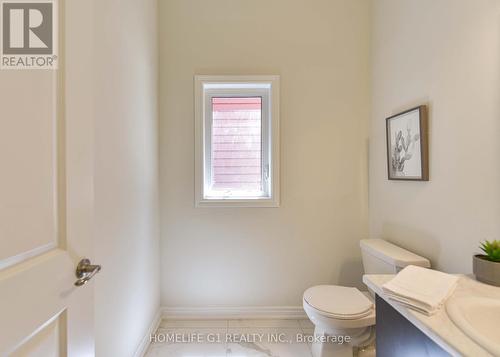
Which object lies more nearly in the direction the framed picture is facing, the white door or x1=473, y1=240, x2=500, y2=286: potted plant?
the white door

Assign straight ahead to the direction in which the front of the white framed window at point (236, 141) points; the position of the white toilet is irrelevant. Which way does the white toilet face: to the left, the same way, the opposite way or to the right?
to the right

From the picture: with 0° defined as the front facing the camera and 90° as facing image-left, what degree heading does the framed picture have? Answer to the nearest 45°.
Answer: approximately 45°

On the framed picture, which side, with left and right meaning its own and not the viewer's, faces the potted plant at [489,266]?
left

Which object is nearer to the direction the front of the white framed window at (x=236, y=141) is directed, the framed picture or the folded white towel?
the folded white towel

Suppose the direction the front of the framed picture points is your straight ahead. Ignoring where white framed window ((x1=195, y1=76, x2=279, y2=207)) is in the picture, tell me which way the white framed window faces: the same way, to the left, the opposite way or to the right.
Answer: to the left

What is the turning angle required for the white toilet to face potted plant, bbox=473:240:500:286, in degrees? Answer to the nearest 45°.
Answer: approximately 90° to its left

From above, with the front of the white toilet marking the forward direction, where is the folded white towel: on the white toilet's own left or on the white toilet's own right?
on the white toilet's own left

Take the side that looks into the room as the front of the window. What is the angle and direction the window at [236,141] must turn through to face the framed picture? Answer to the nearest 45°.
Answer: approximately 45° to its left

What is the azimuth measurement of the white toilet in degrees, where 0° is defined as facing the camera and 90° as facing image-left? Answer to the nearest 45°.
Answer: approximately 45°

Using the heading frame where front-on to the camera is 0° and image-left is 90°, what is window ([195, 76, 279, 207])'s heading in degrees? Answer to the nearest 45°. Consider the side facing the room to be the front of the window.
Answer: approximately 0°
